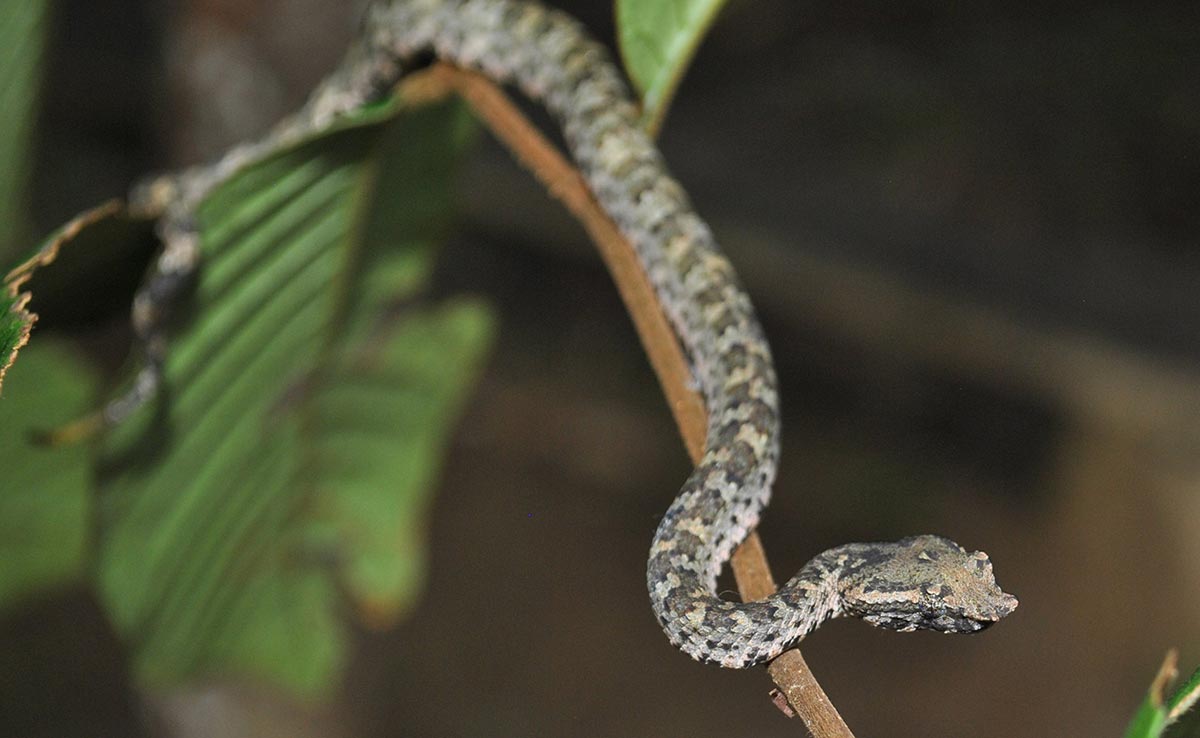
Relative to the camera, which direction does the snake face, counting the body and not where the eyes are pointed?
to the viewer's right

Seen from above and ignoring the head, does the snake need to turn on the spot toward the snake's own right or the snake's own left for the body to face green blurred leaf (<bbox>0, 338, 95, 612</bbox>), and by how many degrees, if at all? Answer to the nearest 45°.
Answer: approximately 180°

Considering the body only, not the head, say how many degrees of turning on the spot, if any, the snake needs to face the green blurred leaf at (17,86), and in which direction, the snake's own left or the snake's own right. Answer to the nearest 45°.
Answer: approximately 180°
